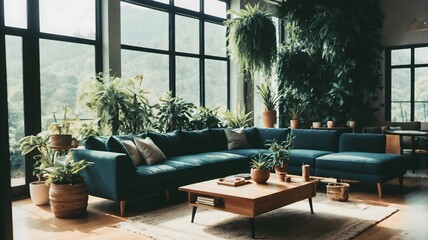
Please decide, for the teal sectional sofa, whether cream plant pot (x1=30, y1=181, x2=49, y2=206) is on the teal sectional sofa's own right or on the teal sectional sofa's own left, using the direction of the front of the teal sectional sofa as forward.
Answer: on the teal sectional sofa's own right

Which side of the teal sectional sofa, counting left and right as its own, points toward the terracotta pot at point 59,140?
right

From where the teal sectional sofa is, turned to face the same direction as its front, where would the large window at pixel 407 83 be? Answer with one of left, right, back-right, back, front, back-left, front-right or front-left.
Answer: back-left

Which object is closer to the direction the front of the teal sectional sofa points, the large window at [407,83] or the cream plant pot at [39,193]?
the cream plant pot

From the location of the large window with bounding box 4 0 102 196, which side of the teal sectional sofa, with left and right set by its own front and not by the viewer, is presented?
right

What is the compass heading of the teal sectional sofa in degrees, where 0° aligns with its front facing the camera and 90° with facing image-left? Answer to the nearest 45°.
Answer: approximately 0°

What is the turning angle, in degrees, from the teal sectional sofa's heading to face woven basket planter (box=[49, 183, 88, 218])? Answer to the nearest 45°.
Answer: approximately 45° to its right
